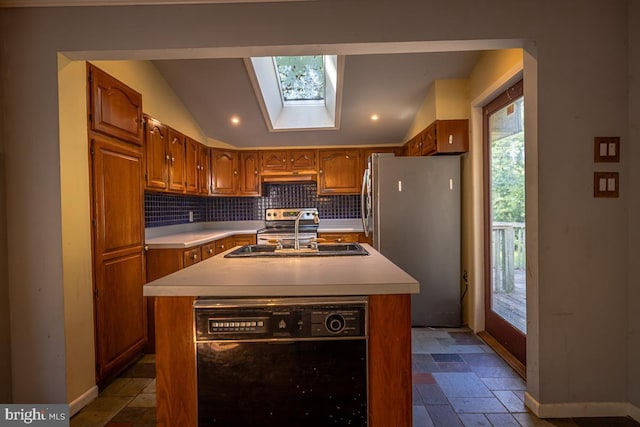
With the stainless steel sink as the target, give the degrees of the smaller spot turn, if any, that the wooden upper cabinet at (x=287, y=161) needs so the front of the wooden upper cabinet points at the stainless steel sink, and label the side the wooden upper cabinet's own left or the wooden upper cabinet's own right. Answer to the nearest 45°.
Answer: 0° — it already faces it

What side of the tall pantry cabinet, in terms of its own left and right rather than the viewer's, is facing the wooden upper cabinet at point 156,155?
left

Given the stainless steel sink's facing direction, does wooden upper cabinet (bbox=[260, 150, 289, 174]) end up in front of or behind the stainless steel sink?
behind

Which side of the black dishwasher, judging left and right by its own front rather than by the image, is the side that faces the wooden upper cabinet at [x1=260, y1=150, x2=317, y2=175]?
back

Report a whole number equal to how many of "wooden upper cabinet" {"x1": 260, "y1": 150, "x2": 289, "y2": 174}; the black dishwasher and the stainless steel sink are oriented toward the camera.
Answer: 3

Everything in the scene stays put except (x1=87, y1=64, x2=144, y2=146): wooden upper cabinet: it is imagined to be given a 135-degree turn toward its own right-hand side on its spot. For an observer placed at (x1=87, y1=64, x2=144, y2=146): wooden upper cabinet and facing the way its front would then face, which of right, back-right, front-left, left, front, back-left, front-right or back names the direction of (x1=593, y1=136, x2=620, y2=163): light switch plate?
back-left

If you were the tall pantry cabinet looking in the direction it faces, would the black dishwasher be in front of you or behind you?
in front

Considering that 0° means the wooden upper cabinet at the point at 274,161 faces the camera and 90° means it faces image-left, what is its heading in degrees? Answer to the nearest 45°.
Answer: approximately 0°

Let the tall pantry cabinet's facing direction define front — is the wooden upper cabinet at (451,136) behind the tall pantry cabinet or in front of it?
in front
